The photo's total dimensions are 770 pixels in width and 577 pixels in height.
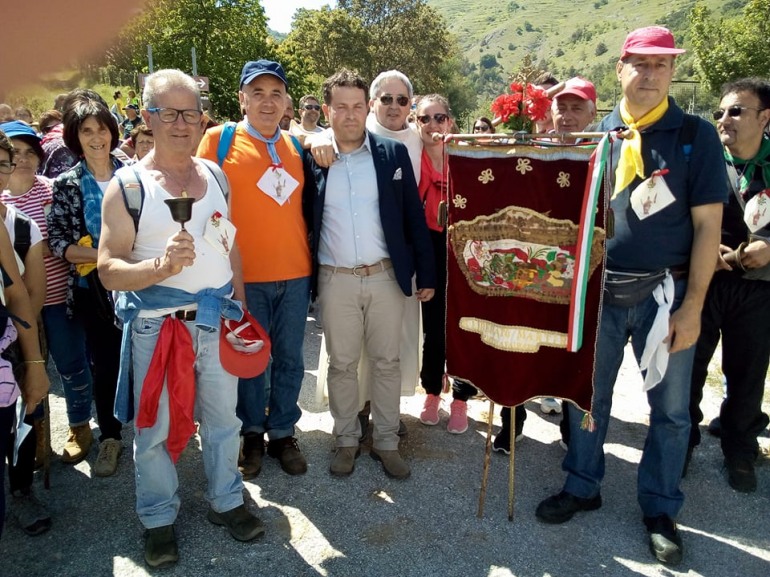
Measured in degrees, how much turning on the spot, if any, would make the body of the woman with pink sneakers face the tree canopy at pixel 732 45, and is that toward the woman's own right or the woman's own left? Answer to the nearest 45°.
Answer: approximately 135° to the woman's own left

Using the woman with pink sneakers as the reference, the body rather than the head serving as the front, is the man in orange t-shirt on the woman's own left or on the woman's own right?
on the woman's own right

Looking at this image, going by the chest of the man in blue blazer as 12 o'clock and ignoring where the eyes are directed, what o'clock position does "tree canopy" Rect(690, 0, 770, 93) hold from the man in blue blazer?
The tree canopy is roughly at 7 o'clock from the man in blue blazer.

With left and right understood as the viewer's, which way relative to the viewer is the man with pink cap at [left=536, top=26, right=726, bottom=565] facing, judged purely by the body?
facing the viewer and to the left of the viewer

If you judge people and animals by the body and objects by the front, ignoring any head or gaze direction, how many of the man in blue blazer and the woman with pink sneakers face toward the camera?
2

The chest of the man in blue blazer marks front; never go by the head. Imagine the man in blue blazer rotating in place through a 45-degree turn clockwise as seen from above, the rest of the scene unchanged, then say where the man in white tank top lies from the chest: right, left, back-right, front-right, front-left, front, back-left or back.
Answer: front

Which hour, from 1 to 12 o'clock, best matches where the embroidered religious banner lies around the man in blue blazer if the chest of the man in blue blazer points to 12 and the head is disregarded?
The embroidered religious banner is roughly at 10 o'clock from the man in blue blazer.

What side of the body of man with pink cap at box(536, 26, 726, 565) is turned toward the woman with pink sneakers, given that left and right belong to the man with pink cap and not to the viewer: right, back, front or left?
right

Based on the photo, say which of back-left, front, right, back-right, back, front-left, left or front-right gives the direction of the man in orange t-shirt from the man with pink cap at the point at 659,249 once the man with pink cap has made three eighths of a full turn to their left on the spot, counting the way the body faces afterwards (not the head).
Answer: back

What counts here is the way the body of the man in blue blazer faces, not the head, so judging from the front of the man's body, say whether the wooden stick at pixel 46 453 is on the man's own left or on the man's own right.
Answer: on the man's own right

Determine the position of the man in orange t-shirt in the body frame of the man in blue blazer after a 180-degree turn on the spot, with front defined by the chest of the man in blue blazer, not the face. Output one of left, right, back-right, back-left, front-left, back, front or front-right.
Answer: left

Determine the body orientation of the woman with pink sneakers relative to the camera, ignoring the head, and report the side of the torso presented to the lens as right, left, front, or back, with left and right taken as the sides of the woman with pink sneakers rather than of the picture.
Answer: front

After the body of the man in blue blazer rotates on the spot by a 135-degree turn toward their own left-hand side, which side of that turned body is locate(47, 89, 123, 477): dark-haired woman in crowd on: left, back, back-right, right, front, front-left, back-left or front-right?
back-left
